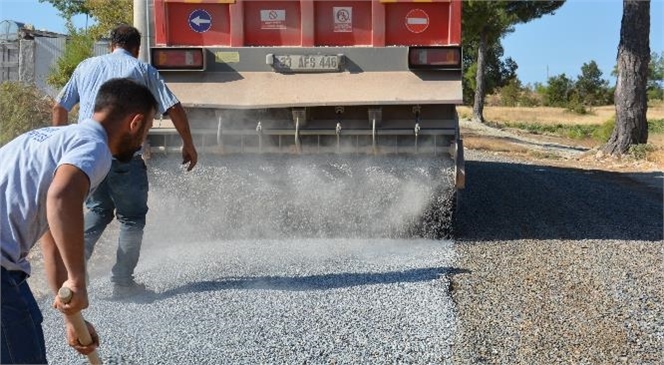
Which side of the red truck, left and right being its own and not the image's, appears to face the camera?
back

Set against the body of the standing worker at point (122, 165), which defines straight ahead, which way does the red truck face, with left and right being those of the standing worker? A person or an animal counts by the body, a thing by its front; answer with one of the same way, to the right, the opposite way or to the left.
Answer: the same way

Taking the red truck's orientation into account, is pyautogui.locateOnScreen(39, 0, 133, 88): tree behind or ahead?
ahead

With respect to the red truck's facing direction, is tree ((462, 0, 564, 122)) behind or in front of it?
in front

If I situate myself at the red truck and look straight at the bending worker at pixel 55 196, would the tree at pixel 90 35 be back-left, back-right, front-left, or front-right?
back-right

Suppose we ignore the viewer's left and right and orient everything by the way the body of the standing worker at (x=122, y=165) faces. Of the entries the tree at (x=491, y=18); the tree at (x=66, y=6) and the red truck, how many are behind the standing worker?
0

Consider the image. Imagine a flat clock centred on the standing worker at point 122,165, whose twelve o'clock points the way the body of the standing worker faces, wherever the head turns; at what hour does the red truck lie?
The red truck is roughly at 2 o'clock from the standing worker.

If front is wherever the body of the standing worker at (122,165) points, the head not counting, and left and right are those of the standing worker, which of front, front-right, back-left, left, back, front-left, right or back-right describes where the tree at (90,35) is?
front

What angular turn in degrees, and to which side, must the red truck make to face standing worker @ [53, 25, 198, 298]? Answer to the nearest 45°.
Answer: approximately 135° to its left

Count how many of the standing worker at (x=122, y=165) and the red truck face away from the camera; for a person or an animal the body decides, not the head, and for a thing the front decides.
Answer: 2

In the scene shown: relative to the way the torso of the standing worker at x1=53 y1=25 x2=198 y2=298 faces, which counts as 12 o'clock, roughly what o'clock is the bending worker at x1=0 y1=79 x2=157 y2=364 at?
The bending worker is roughly at 6 o'clock from the standing worker.

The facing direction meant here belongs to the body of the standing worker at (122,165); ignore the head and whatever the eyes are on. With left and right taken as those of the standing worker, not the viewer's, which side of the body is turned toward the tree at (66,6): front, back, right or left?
front

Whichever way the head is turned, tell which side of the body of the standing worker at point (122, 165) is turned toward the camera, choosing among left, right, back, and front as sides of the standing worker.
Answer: back

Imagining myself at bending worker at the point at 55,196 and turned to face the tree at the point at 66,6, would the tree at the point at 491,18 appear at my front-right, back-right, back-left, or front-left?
front-right

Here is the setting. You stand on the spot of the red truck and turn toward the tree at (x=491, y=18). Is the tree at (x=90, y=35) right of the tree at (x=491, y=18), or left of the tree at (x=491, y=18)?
left
